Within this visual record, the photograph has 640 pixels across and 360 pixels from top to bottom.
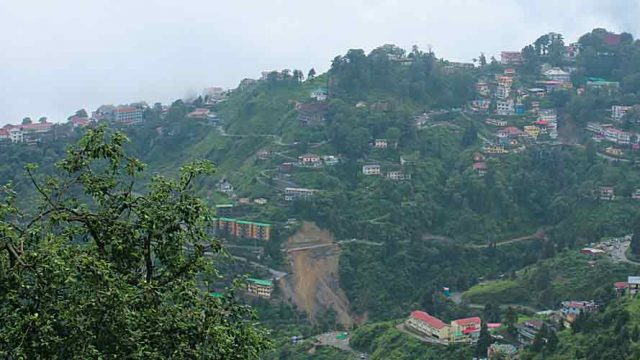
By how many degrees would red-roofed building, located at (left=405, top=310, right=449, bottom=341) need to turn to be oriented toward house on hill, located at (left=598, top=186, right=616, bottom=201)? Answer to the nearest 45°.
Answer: approximately 180°

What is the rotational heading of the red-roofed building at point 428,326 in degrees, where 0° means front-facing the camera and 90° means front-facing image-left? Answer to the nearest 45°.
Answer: approximately 45°

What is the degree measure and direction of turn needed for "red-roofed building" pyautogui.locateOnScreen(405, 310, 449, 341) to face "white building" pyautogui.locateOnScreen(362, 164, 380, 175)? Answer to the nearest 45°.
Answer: approximately 135° to its right

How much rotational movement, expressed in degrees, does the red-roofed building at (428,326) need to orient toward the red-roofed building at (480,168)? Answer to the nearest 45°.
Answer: approximately 135° to its right

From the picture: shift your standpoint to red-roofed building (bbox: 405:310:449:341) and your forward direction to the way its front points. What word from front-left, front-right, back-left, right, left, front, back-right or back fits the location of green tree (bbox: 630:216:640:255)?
back

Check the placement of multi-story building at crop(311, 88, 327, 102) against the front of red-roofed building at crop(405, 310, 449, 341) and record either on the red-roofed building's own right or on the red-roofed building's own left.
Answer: on the red-roofed building's own right
